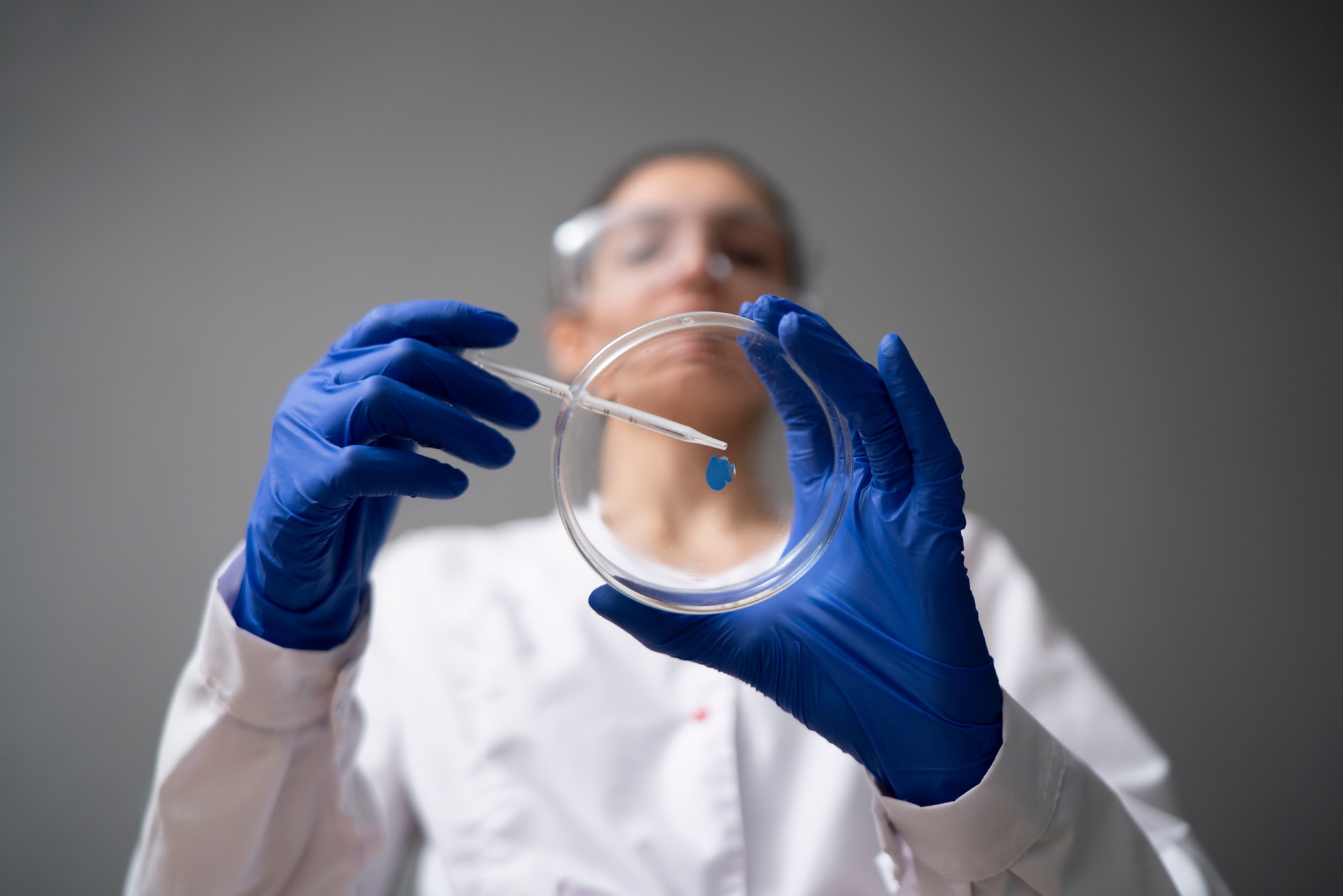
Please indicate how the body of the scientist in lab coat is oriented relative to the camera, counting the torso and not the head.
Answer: toward the camera
